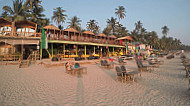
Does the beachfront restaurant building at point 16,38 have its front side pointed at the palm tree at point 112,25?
no

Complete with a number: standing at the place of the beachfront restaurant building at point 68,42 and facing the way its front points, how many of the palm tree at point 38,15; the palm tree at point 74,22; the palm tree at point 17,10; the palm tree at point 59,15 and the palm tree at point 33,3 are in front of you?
0

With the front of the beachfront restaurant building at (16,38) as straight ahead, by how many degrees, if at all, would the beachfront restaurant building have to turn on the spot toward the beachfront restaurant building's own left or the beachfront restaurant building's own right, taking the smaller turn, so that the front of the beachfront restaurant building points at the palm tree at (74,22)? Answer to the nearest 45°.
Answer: approximately 90° to the beachfront restaurant building's own left

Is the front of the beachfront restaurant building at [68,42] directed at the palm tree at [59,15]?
no

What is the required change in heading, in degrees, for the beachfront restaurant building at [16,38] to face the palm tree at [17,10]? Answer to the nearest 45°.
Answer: approximately 135° to its left

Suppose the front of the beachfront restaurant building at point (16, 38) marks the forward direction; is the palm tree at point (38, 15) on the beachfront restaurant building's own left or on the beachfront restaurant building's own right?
on the beachfront restaurant building's own left

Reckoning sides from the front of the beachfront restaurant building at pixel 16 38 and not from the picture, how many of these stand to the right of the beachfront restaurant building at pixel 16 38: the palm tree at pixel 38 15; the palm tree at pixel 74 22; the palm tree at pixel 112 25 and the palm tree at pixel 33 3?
0

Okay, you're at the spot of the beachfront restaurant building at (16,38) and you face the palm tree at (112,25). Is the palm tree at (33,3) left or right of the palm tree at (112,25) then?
left

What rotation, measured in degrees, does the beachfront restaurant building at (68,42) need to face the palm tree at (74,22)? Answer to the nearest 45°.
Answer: approximately 135° to its left

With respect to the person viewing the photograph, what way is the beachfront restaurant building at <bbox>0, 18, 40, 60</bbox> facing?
facing the viewer and to the right of the viewer

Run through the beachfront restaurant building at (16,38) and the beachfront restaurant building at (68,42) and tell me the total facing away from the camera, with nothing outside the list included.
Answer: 0

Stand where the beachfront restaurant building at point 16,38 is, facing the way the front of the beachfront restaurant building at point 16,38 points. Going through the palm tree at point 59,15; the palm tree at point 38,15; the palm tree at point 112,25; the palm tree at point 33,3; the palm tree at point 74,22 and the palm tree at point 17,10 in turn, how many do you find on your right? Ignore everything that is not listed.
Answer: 0

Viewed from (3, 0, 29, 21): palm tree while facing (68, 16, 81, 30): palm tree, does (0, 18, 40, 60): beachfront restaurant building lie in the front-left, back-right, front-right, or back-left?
back-right

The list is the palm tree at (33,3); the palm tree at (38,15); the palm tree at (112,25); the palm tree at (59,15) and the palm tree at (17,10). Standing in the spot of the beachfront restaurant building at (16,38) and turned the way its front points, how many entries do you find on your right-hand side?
0

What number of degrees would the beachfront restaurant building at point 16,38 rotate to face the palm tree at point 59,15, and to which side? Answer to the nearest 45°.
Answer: approximately 90° to its left
